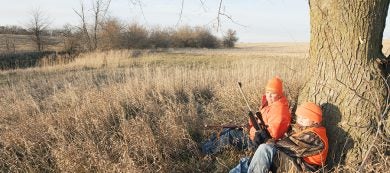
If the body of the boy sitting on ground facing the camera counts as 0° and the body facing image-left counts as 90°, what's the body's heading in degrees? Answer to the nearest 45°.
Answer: approximately 90°

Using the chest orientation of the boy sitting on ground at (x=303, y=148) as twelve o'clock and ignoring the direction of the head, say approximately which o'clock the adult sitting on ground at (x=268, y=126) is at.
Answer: The adult sitting on ground is roughly at 2 o'clock from the boy sitting on ground.
